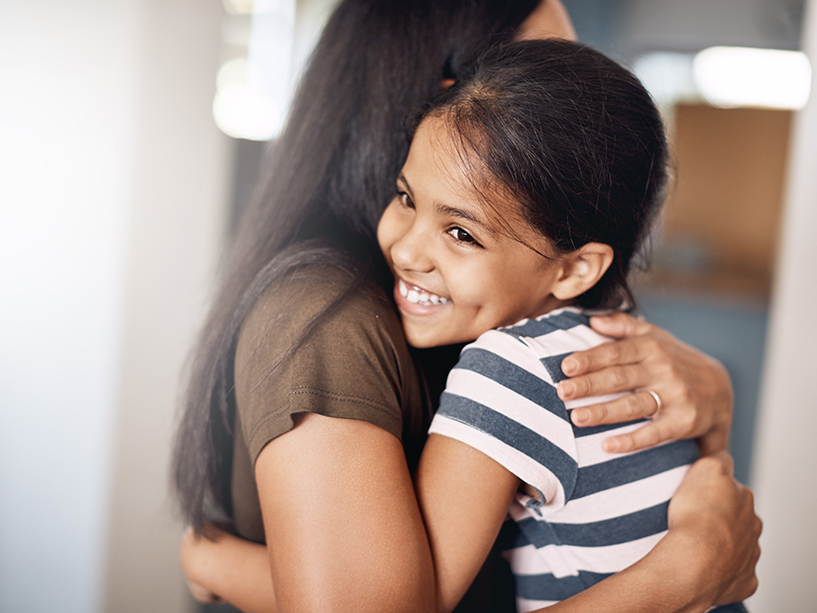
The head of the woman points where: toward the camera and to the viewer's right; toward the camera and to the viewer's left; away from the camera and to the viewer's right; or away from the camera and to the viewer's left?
away from the camera and to the viewer's right

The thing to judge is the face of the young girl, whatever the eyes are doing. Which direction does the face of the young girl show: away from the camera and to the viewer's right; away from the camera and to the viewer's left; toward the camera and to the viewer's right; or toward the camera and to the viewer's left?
toward the camera and to the viewer's left

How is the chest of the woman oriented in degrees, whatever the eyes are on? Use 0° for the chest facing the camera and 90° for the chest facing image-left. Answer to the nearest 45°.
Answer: approximately 270°
